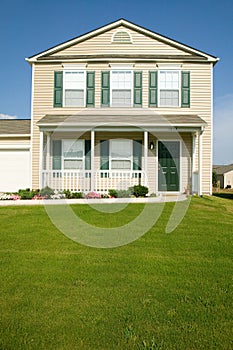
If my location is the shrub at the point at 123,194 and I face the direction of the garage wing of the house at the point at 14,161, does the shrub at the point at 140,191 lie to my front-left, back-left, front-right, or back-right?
back-right

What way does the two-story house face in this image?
toward the camera

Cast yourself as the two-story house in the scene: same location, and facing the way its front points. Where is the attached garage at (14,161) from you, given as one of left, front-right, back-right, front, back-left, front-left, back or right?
right
